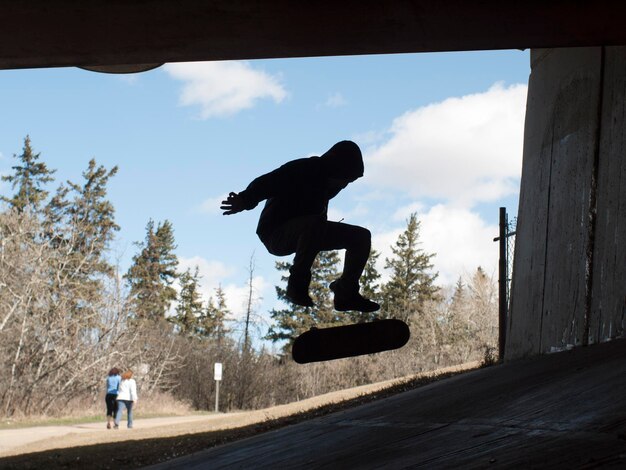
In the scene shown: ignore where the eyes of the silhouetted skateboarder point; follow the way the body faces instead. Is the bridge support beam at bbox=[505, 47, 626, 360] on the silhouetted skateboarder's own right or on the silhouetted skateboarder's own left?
on the silhouetted skateboarder's own left

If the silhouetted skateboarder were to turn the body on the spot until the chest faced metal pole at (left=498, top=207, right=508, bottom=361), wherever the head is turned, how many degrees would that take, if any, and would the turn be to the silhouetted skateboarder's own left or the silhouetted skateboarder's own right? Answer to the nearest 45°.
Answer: approximately 90° to the silhouetted skateboarder's own left

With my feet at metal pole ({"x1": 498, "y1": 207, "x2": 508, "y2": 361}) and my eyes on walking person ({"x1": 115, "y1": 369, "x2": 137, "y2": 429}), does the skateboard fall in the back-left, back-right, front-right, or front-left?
back-left

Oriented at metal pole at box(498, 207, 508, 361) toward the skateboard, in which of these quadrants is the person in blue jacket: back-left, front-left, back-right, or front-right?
back-right

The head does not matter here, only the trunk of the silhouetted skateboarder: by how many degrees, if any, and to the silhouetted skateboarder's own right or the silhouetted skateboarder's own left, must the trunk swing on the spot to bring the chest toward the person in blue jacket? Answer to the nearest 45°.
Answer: approximately 90° to the silhouetted skateboarder's own left

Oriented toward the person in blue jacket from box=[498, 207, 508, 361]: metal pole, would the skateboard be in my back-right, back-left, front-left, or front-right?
back-left

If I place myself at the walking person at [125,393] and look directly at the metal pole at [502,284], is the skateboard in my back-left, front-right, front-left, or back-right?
front-right

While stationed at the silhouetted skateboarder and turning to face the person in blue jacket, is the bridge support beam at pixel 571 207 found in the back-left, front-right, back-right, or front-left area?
front-right

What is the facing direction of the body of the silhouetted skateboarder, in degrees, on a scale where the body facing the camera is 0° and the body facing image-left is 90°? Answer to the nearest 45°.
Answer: approximately 270°
